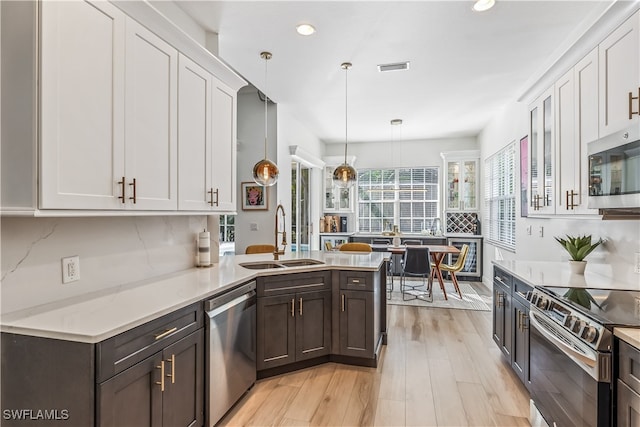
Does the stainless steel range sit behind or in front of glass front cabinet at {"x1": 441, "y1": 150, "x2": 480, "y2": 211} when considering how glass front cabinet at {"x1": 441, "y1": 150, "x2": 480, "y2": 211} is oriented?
in front

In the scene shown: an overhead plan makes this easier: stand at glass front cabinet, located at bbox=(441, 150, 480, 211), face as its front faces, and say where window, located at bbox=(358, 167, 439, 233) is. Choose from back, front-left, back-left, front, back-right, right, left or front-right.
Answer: right

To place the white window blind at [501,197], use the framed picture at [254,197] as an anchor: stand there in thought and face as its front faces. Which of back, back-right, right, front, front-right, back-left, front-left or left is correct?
left

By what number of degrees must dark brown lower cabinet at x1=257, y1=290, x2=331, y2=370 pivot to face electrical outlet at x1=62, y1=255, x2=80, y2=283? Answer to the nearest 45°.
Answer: approximately 90° to its right

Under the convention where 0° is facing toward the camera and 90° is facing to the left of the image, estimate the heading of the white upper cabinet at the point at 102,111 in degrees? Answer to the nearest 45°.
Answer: approximately 315°

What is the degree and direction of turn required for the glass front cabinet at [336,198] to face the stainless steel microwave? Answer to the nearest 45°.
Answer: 0° — it already faces it

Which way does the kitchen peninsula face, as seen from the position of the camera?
facing the viewer and to the right of the viewer

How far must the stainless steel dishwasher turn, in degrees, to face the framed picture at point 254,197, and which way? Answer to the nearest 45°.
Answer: approximately 135° to its left

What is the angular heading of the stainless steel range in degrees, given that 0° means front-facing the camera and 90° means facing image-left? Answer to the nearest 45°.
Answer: approximately 45°

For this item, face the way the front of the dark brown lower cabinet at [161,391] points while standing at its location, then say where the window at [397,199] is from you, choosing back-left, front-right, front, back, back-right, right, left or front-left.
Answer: left

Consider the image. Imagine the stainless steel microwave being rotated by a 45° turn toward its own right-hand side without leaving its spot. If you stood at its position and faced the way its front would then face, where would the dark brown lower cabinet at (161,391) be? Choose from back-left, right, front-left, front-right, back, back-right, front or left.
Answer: front-left

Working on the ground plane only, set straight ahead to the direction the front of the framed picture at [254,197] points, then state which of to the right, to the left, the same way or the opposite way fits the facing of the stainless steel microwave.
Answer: to the right

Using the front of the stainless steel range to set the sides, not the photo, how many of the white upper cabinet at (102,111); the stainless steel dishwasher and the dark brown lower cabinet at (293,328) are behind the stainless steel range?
0

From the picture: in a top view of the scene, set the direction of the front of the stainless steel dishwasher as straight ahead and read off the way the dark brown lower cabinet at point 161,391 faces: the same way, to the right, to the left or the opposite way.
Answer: the same way

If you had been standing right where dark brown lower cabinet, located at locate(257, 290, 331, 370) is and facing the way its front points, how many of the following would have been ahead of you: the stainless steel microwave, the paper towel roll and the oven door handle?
2

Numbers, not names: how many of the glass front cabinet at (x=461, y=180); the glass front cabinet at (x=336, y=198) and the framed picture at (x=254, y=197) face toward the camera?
3

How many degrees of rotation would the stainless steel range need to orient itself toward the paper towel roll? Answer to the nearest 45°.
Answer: approximately 45° to its right

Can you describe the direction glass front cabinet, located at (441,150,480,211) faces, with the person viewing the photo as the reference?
facing the viewer
